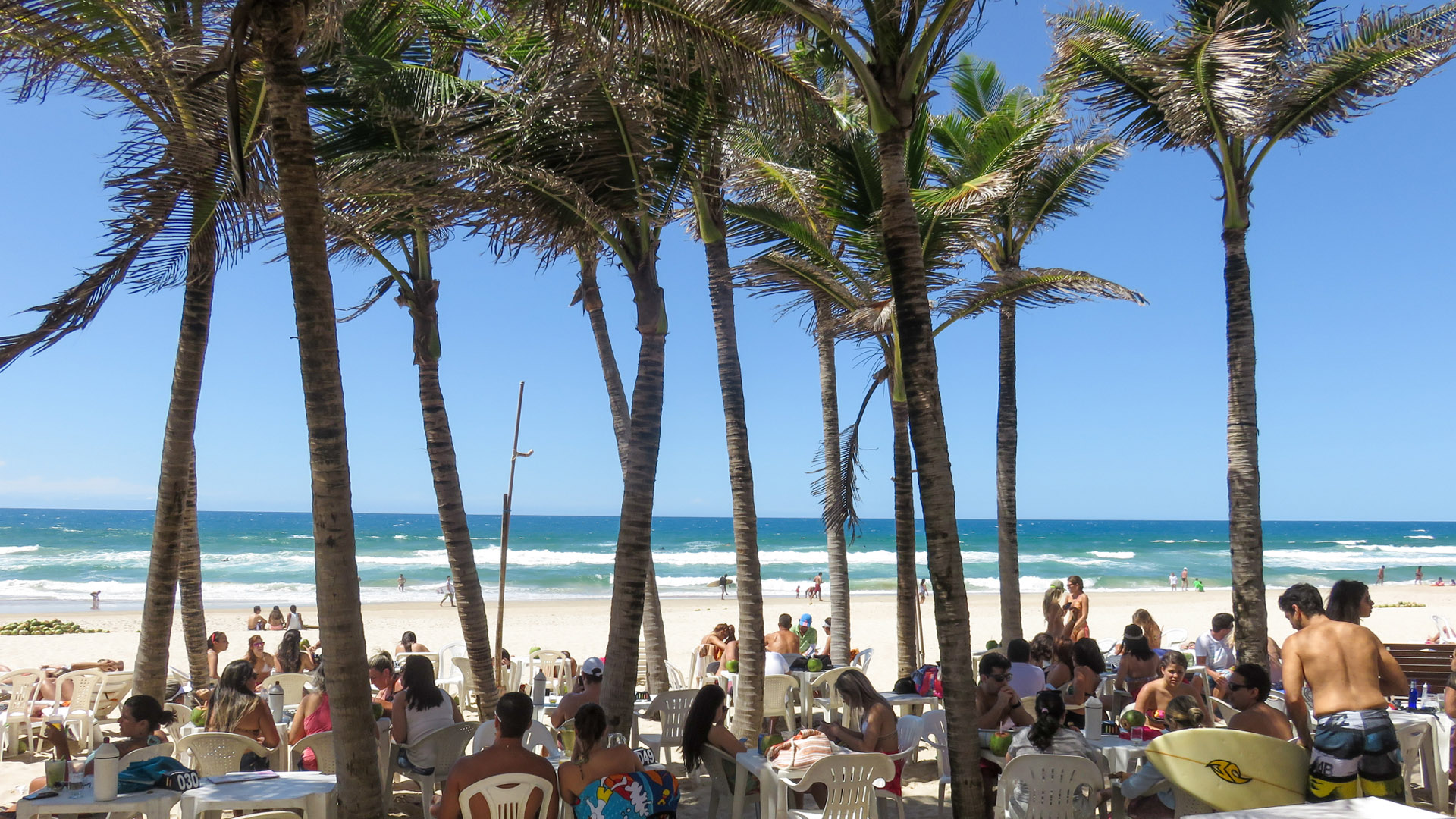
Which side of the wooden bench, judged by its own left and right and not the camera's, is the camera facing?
back

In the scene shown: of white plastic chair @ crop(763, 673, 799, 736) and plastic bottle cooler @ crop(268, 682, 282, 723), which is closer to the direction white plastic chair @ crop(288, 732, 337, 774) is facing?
the plastic bottle cooler

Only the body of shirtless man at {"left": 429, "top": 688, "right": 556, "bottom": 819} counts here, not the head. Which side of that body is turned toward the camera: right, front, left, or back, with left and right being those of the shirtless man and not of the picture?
back

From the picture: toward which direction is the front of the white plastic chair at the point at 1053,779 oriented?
away from the camera

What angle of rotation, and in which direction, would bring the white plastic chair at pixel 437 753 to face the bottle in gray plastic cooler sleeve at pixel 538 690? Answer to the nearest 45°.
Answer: approximately 90° to its right

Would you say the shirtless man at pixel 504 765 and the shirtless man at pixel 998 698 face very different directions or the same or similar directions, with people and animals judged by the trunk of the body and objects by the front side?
very different directions

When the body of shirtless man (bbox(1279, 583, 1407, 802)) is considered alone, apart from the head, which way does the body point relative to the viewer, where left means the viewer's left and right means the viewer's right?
facing away from the viewer
